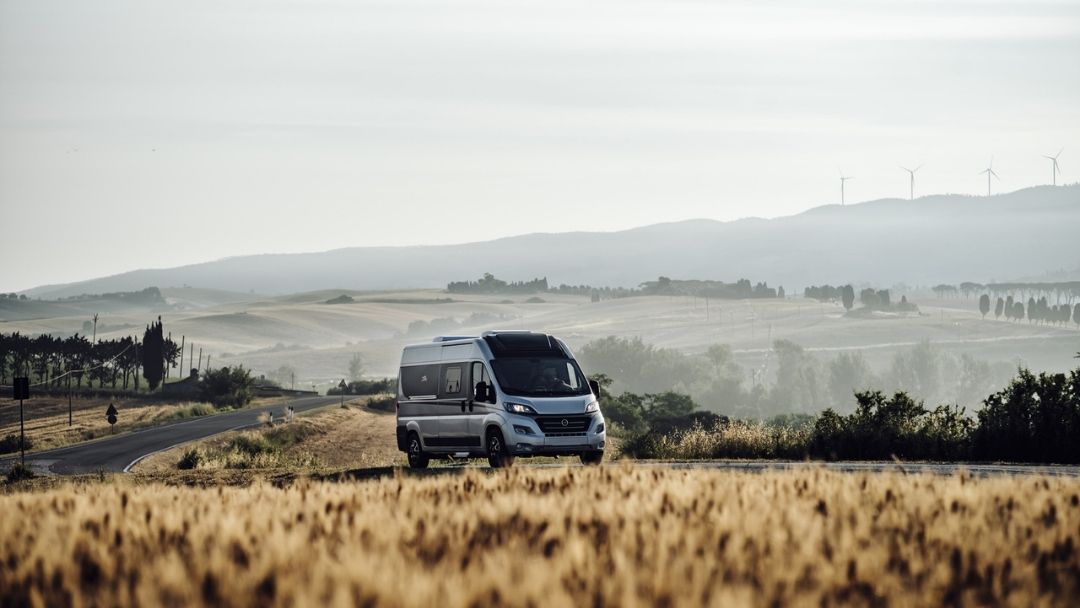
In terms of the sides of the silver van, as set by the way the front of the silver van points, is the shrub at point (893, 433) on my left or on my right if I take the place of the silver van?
on my left

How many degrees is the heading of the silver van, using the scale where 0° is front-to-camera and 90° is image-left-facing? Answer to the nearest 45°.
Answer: approximately 315°

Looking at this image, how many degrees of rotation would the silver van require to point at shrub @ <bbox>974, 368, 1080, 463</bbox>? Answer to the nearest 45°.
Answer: approximately 45° to its left

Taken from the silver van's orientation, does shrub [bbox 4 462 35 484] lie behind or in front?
behind
